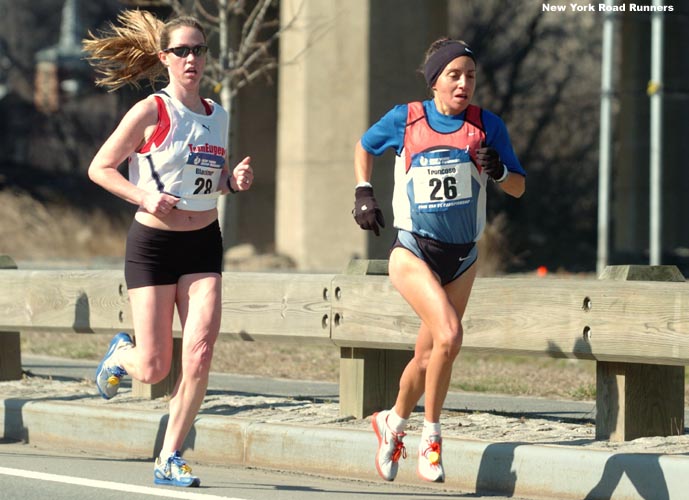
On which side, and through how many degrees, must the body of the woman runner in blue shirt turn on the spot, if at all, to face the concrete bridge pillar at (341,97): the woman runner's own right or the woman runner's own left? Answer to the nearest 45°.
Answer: approximately 135° to the woman runner's own left

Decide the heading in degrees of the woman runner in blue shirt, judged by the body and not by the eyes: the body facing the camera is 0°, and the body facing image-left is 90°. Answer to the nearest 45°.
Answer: approximately 315°
